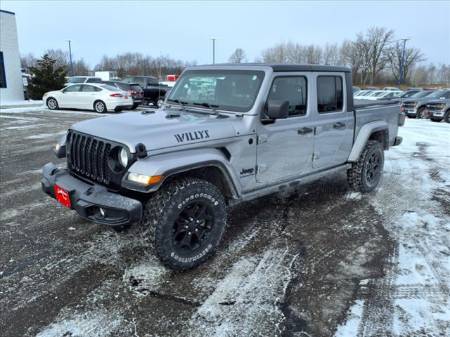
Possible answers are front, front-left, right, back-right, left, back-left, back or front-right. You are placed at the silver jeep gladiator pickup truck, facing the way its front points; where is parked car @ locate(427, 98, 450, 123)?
back

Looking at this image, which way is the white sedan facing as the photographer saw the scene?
facing away from the viewer and to the left of the viewer

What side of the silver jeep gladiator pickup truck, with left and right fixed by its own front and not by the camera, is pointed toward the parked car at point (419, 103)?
back

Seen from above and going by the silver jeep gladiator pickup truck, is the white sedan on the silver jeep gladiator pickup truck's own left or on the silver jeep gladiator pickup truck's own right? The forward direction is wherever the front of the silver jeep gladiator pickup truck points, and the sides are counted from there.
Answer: on the silver jeep gladiator pickup truck's own right

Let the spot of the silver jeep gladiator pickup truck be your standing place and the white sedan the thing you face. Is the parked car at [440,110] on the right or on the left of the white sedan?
right

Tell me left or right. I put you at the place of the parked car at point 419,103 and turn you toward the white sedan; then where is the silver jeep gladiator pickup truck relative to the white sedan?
left

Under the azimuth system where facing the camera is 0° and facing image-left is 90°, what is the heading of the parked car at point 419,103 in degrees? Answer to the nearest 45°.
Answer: approximately 45°

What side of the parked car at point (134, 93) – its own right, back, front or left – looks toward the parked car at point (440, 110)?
back

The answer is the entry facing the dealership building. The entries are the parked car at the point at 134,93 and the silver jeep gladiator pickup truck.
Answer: the parked car

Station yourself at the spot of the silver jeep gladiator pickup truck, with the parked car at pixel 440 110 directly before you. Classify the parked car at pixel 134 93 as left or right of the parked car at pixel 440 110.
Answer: left

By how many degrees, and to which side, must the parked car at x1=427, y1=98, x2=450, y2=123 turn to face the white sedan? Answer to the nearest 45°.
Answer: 0° — it already faces it

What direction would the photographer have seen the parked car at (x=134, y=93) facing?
facing away from the viewer and to the left of the viewer

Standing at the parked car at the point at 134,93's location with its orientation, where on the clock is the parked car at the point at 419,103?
the parked car at the point at 419,103 is roughly at 5 o'clock from the parked car at the point at 134,93.
